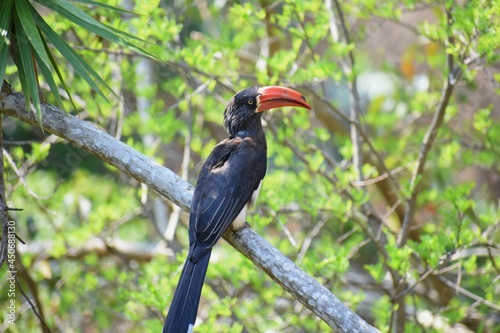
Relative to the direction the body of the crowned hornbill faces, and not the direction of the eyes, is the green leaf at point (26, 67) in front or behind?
behind
